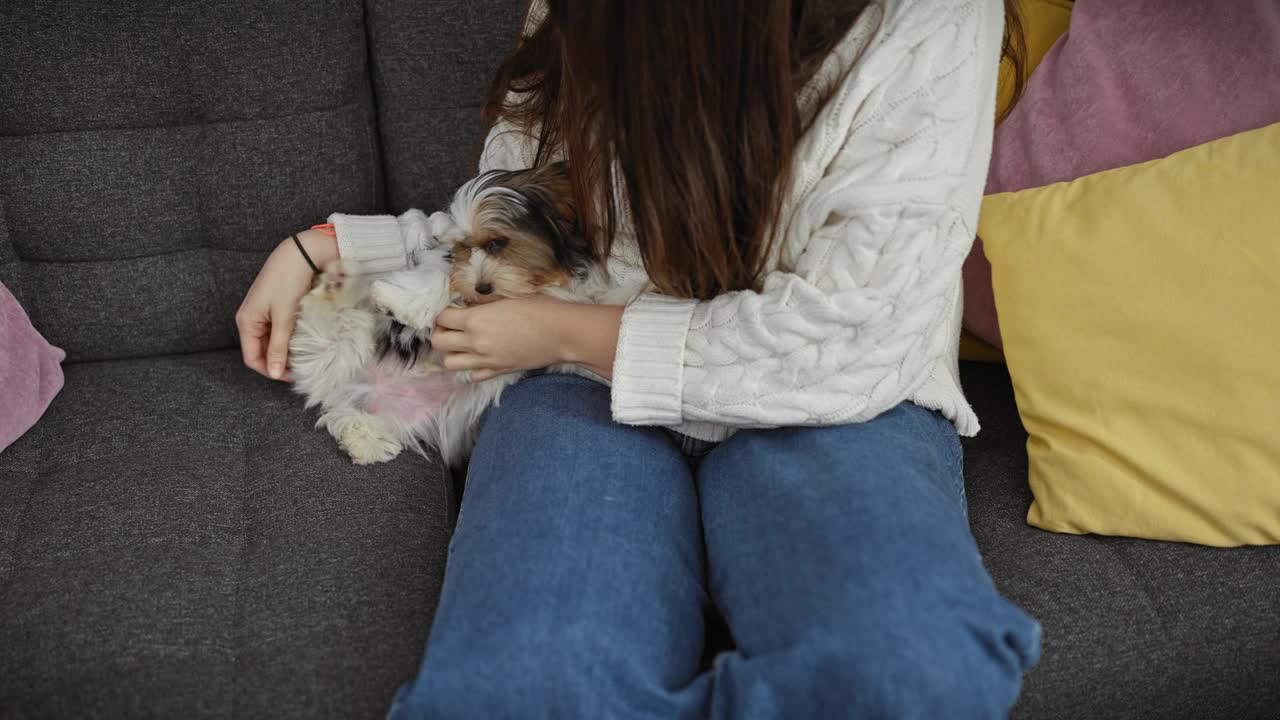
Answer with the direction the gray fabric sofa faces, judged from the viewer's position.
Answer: facing the viewer
